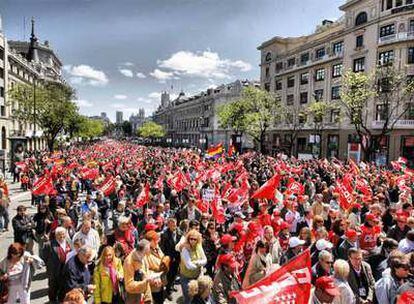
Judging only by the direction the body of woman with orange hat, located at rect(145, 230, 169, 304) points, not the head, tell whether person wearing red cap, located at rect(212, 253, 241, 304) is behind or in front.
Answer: in front

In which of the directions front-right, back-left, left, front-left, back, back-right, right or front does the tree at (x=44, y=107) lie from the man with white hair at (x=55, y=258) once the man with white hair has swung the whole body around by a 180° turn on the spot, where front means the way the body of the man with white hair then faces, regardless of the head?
front-right

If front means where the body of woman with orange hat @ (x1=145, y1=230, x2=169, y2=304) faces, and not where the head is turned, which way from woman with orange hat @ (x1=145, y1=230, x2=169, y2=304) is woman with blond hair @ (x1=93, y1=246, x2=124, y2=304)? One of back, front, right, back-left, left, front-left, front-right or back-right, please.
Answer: right

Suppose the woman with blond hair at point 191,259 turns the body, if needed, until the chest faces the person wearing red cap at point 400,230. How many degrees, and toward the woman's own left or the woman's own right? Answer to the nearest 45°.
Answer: approximately 90° to the woman's own left

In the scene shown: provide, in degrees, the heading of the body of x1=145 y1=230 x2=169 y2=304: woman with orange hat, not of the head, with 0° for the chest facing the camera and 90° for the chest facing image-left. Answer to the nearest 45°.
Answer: approximately 315°

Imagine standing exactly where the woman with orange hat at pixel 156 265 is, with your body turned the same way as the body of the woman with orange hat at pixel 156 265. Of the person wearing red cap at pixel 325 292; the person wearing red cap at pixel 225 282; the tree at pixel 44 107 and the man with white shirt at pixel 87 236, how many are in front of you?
2

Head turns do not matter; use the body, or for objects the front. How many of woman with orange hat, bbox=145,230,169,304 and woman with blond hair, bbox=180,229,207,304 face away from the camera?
0

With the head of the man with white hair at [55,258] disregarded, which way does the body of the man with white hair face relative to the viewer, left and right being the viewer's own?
facing the viewer and to the right of the viewer

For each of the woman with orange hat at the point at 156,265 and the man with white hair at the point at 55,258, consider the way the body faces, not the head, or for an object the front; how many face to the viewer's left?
0

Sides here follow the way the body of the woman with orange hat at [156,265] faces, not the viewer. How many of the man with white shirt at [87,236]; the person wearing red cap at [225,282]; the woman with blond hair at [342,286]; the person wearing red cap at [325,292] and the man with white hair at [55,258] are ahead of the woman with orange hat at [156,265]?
3

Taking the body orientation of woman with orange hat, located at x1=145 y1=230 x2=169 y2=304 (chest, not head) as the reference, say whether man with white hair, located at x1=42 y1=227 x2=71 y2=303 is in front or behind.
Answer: behind
